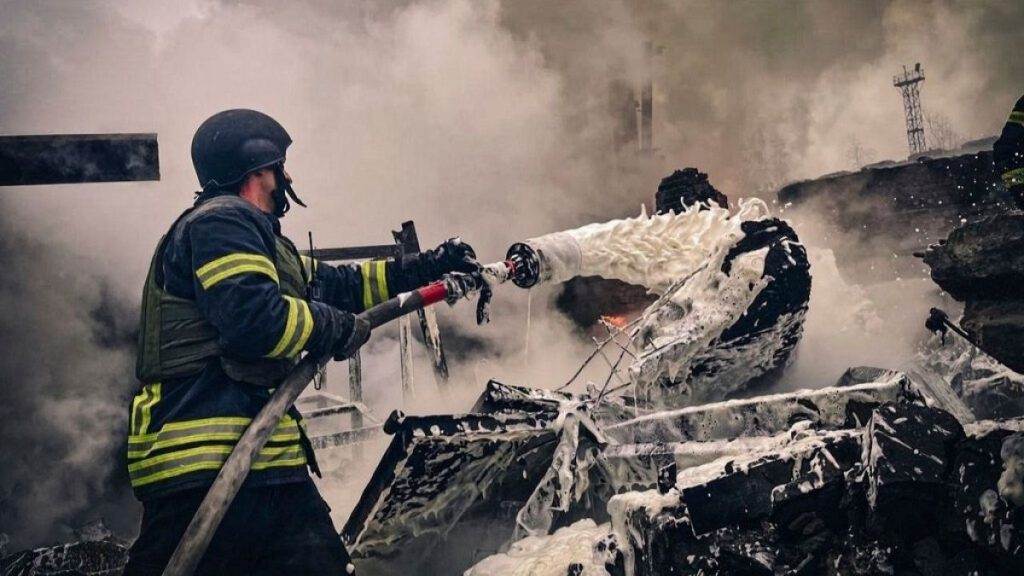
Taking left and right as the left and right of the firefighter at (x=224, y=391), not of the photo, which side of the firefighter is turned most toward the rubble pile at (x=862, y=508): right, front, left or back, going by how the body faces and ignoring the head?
front

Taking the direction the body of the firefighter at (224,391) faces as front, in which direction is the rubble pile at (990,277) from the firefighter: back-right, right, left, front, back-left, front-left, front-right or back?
front

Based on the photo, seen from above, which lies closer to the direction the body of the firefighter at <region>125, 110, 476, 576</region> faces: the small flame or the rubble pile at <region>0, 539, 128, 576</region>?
the small flame

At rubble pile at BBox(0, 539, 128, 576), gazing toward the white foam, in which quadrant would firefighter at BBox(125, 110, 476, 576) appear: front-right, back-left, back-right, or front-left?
front-right

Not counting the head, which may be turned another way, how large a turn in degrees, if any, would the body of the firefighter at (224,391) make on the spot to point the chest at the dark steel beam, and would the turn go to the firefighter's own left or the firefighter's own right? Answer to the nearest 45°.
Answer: approximately 135° to the firefighter's own left

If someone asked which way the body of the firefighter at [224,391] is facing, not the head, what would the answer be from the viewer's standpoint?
to the viewer's right

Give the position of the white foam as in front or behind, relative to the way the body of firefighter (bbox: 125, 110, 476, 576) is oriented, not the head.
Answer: in front

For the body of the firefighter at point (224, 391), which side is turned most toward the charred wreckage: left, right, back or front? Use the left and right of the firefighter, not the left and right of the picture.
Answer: front
